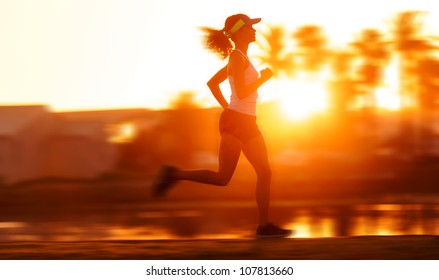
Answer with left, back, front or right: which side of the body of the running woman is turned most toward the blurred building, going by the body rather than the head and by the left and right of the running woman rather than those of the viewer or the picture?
left

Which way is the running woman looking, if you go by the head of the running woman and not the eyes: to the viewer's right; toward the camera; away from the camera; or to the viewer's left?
to the viewer's right

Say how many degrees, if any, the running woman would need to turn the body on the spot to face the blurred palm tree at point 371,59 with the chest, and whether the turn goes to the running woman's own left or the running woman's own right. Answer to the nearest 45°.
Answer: approximately 90° to the running woman's own left

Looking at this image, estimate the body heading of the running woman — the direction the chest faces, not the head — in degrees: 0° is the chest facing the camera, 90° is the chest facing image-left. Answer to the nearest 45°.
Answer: approximately 270°

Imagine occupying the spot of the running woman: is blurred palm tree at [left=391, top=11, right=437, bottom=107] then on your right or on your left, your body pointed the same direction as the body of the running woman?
on your left

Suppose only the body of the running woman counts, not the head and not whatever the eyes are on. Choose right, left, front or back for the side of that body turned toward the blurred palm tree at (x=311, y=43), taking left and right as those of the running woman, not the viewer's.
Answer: left
